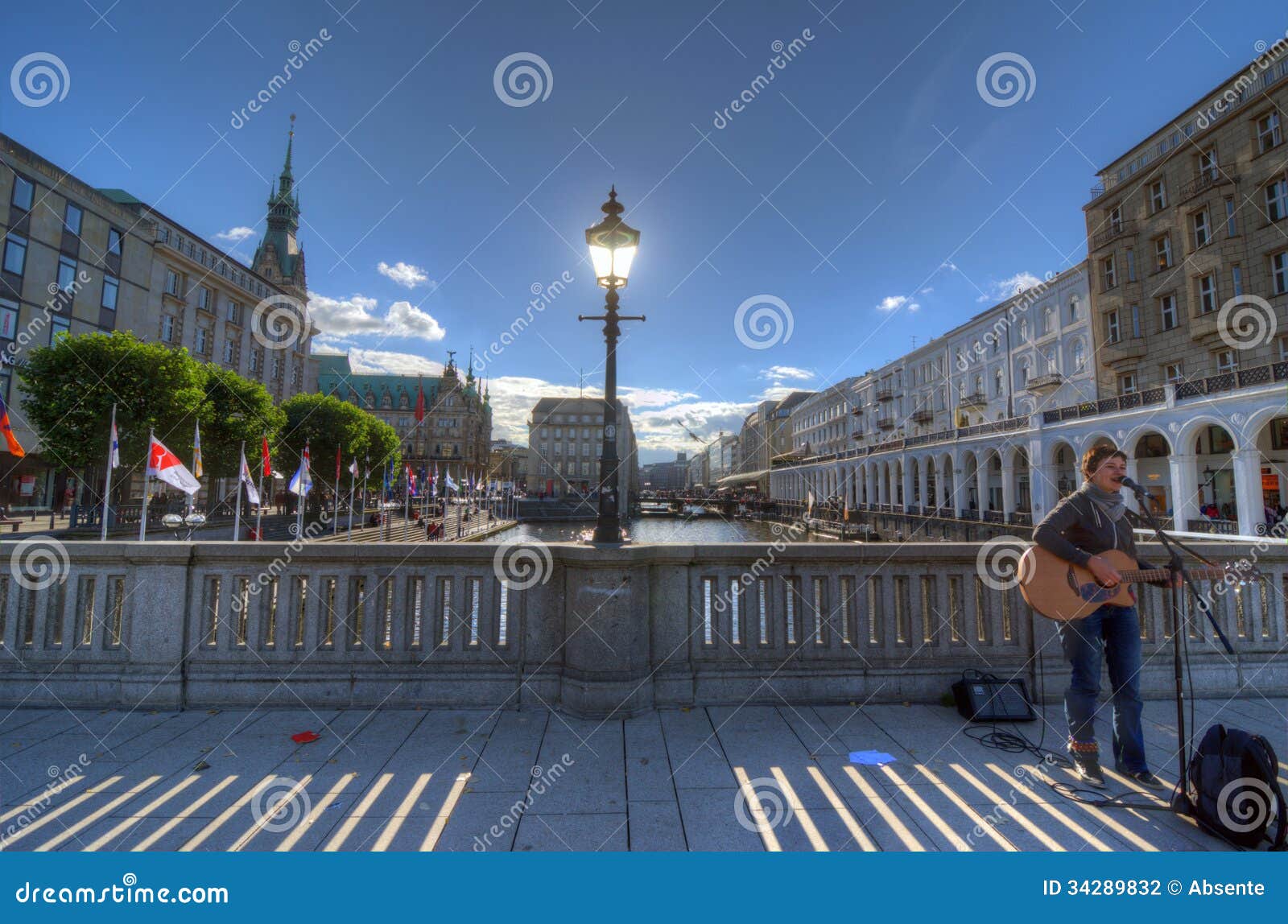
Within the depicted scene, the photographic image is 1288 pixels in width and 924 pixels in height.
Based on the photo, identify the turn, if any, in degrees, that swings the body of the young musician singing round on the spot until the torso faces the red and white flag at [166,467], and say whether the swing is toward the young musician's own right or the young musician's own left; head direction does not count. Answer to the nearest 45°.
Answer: approximately 135° to the young musician's own right

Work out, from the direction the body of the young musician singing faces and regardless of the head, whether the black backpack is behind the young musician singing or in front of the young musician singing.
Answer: in front

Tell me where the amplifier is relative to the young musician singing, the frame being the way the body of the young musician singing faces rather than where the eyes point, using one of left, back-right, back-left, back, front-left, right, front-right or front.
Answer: back

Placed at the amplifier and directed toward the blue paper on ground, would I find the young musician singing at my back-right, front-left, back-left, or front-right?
front-left

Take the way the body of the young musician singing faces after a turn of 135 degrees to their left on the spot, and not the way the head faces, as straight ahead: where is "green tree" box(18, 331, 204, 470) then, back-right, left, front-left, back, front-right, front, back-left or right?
left

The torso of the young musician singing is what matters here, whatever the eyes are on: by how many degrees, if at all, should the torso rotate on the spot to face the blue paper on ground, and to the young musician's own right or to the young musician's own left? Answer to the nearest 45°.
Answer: approximately 90° to the young musician's own right

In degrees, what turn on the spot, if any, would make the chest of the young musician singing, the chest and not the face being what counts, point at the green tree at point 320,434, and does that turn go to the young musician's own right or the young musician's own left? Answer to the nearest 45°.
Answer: approximately 135° to the young musician's own right

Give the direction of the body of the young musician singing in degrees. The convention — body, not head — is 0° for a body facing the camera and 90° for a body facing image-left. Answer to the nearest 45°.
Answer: approximately 315°
